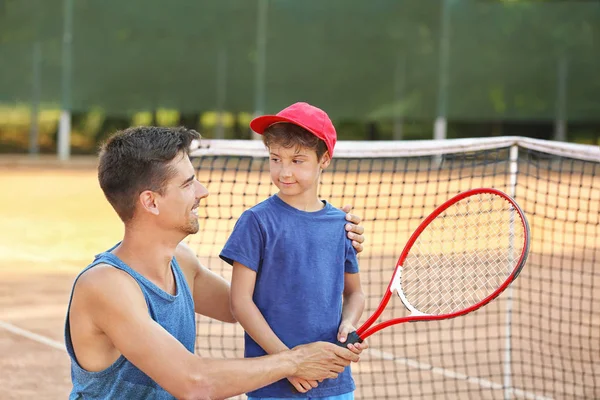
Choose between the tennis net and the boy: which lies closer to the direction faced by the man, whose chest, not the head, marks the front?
the boy

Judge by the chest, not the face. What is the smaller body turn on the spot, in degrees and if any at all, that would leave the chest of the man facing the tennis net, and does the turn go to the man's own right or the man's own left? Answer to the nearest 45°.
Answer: approximately 90° to the man's own left

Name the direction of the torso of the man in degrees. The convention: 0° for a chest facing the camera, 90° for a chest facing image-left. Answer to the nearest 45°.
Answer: approximately 315°

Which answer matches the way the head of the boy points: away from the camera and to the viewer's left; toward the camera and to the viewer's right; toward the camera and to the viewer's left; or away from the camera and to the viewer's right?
toward the camera and to the viewer's left

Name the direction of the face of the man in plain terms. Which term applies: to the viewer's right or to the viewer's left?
to the viewer's right
